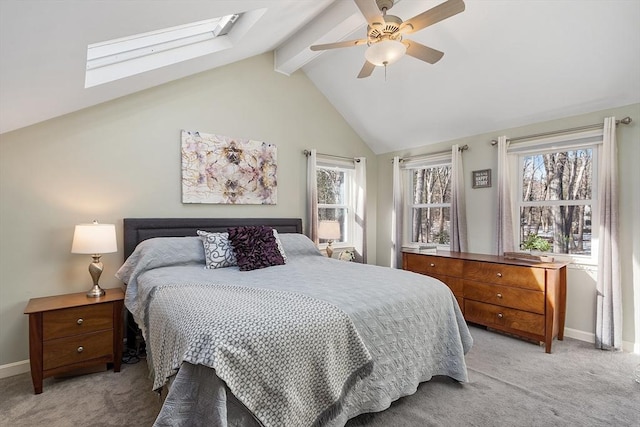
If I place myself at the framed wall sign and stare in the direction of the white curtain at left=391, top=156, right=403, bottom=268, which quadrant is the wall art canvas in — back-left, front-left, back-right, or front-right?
front-left

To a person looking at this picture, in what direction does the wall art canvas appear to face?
facing the viewer and to the right of the viewer

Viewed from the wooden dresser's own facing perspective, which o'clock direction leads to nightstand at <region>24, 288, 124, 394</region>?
The nightstand is roughly at 12 o'clock from the wooden dresser.

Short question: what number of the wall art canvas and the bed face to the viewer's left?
0

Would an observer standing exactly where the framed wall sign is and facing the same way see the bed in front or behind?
in front

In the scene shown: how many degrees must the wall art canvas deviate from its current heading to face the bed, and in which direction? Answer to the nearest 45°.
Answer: approximately 45° to its right

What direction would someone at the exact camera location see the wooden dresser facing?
facing the viewer and to the left of the viewer

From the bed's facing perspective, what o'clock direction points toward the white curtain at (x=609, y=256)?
The white curtain is roughly at 10 o'clock from the bed.

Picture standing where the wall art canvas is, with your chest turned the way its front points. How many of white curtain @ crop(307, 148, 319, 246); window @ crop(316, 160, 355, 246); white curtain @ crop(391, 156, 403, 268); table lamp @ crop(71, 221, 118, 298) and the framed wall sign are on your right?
1

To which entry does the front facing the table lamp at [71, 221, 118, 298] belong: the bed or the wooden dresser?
the wooden dresser

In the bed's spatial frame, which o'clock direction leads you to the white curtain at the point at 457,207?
The white curtain is roughly at 9 o'clock from the bed.

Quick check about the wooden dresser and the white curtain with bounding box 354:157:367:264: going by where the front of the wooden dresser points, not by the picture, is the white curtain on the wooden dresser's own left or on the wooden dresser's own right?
on the wooden dresser's own right

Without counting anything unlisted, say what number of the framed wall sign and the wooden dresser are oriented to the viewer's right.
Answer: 0

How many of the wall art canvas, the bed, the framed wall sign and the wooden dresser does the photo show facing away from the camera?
0
